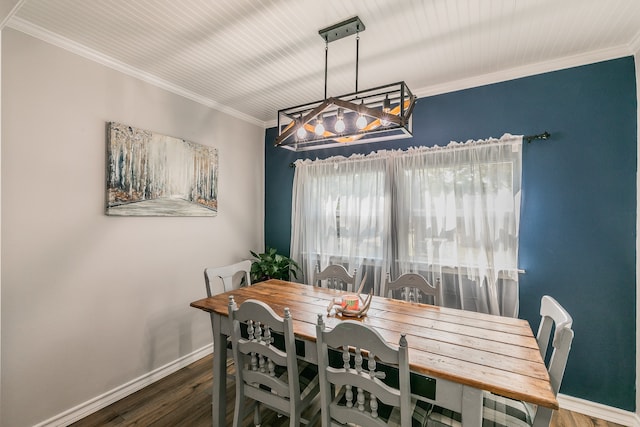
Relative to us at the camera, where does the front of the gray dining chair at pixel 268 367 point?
facing away from the viewer and to the right of the viewer

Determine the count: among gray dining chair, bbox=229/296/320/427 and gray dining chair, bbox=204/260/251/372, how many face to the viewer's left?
0

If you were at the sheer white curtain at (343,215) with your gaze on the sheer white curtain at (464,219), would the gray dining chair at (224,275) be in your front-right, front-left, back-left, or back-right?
back-right

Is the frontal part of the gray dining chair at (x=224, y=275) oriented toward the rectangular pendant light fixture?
yes

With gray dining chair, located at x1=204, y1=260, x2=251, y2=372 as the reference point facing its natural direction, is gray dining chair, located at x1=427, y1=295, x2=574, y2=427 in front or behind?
in front

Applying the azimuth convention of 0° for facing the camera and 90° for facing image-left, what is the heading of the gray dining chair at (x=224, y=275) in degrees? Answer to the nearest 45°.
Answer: approximately 315°

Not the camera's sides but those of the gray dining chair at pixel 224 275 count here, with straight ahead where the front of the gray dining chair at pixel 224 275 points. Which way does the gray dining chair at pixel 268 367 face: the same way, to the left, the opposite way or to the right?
to the left

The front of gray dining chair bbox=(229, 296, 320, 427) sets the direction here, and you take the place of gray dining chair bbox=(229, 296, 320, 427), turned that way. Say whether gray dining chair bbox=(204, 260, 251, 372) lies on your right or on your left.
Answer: on your left

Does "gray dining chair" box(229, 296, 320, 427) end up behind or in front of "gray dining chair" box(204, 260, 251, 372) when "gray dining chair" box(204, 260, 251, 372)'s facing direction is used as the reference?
in front

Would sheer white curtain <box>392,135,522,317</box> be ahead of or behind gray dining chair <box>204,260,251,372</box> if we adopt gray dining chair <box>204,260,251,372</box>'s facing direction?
ahead

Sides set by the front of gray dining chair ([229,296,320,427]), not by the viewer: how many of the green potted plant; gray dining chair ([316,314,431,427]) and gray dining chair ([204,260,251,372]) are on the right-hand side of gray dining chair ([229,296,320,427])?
1

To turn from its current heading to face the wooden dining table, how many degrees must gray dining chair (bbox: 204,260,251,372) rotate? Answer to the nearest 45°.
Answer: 0° — it already faces it

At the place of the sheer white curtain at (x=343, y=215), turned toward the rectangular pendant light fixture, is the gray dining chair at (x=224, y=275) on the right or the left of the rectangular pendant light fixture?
right

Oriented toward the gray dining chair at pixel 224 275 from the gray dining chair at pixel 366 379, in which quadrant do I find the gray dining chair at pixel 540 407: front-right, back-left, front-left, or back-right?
back-right
